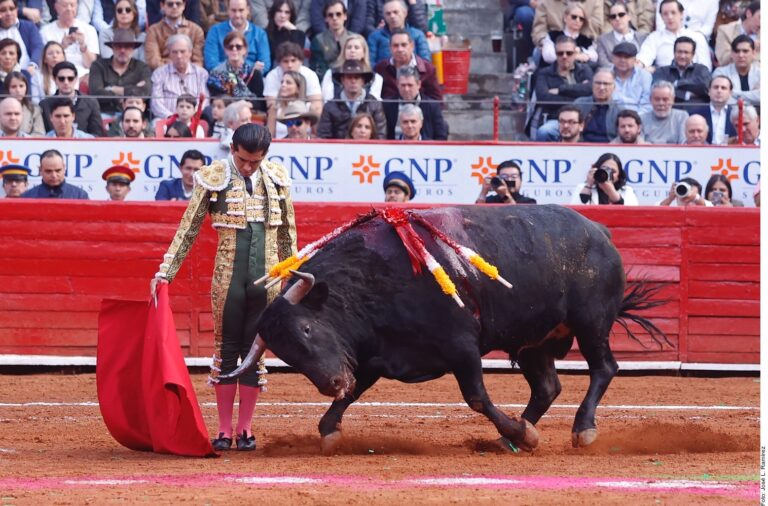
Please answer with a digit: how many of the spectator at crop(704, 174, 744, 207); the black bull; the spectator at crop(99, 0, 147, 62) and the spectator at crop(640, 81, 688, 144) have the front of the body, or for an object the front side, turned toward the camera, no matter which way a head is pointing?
3

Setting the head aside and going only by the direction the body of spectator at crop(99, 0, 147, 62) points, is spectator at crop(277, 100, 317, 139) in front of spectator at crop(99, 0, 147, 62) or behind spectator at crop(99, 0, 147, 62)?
in front

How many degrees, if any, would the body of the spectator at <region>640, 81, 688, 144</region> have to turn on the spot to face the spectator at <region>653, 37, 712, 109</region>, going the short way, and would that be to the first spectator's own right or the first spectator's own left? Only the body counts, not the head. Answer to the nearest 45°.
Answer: approximately 180°

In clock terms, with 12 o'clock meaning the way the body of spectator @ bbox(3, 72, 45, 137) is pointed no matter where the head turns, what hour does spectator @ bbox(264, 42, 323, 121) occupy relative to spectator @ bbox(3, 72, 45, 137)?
spectator @ bbox(264, 42, 323, 121) is roughly at 9 o'clock from spectator @ bbox(3, 72, 45, 137).

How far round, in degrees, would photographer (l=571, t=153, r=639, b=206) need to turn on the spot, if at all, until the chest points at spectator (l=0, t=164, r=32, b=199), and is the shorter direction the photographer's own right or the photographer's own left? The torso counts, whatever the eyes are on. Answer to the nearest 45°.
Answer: approximately 90° to the photographer's own right

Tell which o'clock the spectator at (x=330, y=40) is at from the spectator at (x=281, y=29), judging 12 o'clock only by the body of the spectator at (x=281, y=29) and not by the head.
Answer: the spectator at (x=330, y=40) is roughly at 10 o'clock from the spectator at (x=281, y=29).

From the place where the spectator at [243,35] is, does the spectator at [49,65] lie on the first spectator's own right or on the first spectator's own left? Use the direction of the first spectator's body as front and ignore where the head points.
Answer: on the first spectator's own right

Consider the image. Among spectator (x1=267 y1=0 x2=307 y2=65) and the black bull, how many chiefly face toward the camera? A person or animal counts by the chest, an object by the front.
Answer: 1

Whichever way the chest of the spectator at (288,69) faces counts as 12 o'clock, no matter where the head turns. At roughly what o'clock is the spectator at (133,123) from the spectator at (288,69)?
the spectator at (133,123) is roughly at 2 o'clock from the spectator at (288,69).

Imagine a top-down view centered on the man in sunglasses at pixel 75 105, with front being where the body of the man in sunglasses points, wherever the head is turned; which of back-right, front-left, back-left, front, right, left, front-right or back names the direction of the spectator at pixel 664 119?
left

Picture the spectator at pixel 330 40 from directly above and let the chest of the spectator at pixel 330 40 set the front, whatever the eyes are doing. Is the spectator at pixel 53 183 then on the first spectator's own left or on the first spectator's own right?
on the first spectator's own right

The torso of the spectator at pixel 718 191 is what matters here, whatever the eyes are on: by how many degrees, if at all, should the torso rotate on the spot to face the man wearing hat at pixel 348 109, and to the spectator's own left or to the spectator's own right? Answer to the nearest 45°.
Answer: approximately 90° to the spectator's own right

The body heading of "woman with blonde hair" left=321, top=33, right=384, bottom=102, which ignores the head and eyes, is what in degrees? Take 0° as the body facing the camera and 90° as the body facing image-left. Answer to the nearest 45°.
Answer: approximately 0°

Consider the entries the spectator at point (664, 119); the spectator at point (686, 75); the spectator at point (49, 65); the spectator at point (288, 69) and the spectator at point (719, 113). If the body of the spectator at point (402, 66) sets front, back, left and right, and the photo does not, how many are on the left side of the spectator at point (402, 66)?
3

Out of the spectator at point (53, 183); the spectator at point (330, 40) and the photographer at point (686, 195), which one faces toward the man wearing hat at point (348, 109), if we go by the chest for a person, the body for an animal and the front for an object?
the spectator at point (330, 40)

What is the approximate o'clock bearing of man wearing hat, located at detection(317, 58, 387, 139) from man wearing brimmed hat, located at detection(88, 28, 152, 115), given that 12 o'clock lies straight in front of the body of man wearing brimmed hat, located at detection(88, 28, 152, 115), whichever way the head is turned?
man wearing hat, located at detection(317, 58, 387, 139) is roughly at 10 o'clock from man wearing brimmed hat, located at detection(88, 28, 152, 115).

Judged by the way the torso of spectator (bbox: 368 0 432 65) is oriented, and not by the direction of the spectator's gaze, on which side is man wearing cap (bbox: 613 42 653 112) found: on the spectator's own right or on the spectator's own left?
on the spectator's own left
